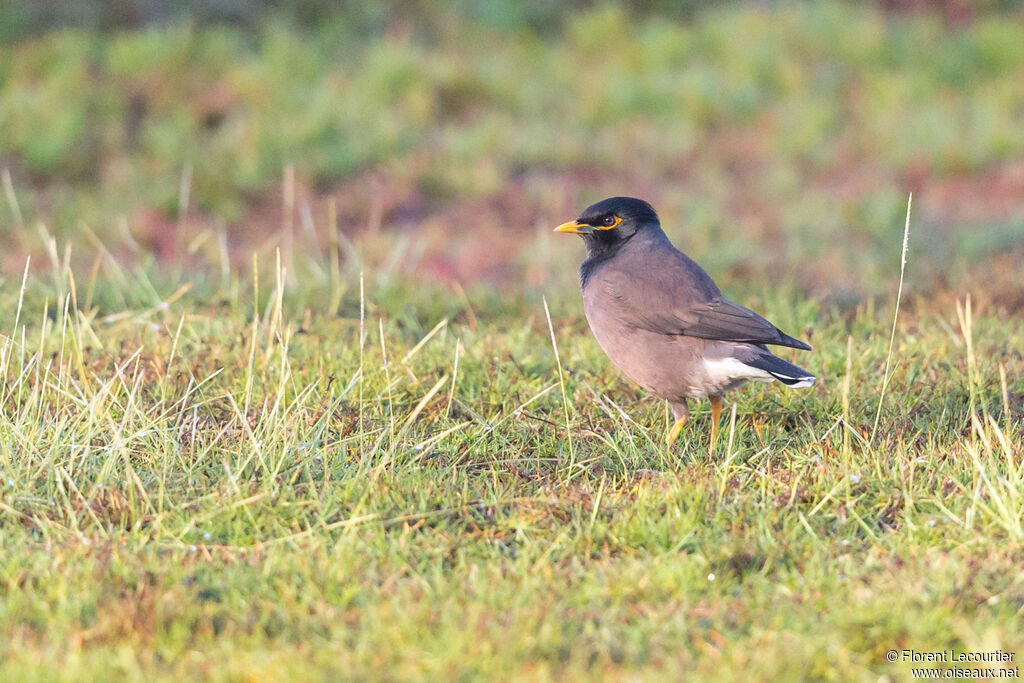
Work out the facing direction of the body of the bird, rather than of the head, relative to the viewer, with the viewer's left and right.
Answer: facing to the left of the viewer
